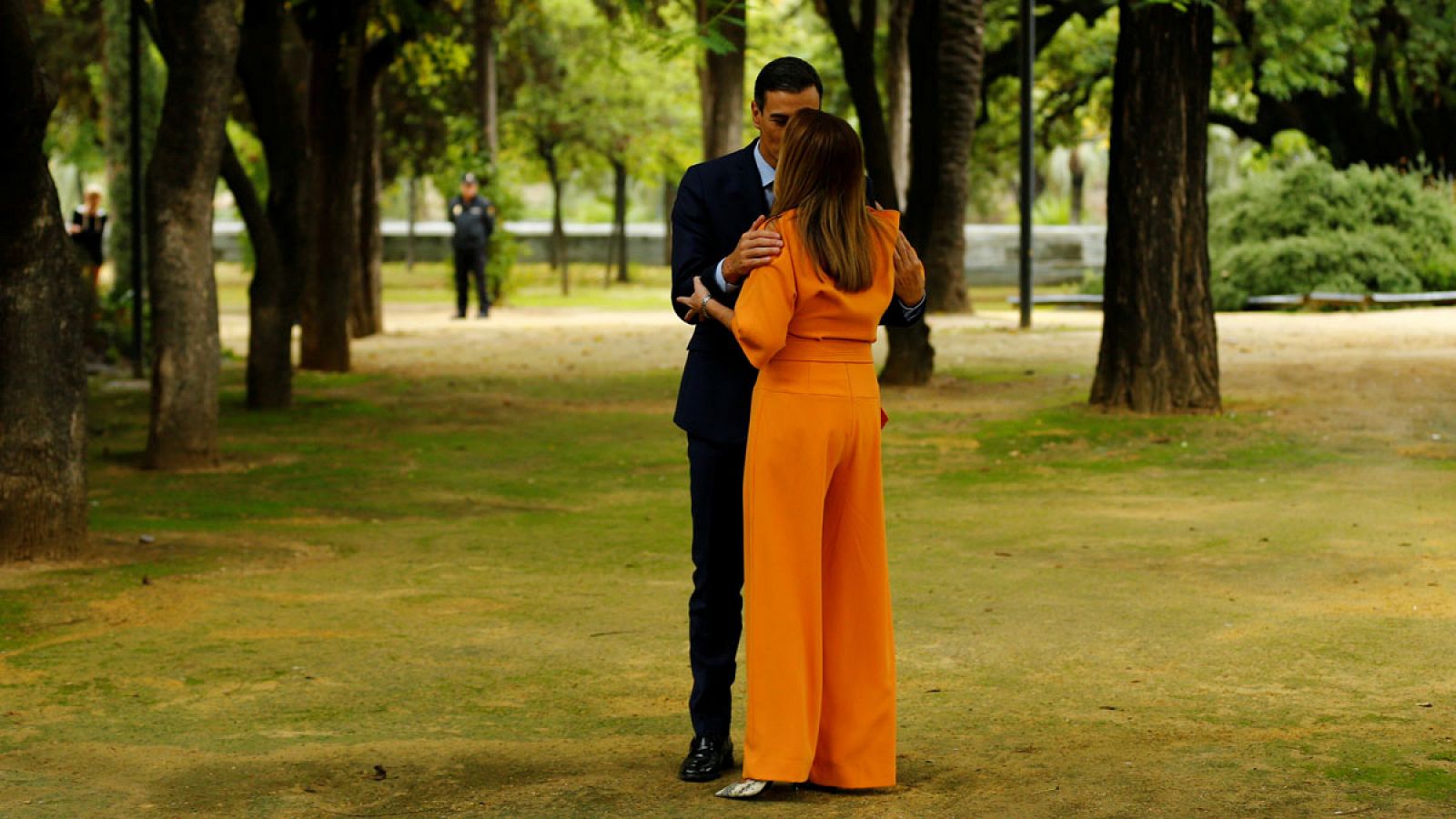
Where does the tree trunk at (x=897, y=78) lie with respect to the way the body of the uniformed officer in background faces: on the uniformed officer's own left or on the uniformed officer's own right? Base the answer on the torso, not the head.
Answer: on the uniformed officer's own left

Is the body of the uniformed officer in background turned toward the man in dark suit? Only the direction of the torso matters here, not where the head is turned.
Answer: yes

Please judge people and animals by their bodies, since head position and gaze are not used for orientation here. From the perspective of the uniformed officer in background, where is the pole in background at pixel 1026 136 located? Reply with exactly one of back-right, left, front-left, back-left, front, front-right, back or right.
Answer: front-left

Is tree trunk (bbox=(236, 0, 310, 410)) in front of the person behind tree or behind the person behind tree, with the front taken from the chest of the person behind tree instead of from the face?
in front

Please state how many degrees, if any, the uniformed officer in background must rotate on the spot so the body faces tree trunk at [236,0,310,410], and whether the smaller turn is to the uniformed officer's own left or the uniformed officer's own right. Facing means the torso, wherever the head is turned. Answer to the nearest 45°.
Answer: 0° — they already face it

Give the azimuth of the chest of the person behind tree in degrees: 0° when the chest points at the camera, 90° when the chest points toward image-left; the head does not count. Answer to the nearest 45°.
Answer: approximately 0°

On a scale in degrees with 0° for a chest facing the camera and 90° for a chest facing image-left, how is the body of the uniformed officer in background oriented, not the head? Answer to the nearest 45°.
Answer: approximately 0°

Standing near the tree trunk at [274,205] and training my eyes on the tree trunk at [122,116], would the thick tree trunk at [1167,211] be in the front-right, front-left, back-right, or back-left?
back-right

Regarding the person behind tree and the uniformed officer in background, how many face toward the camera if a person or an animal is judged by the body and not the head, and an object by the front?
2
